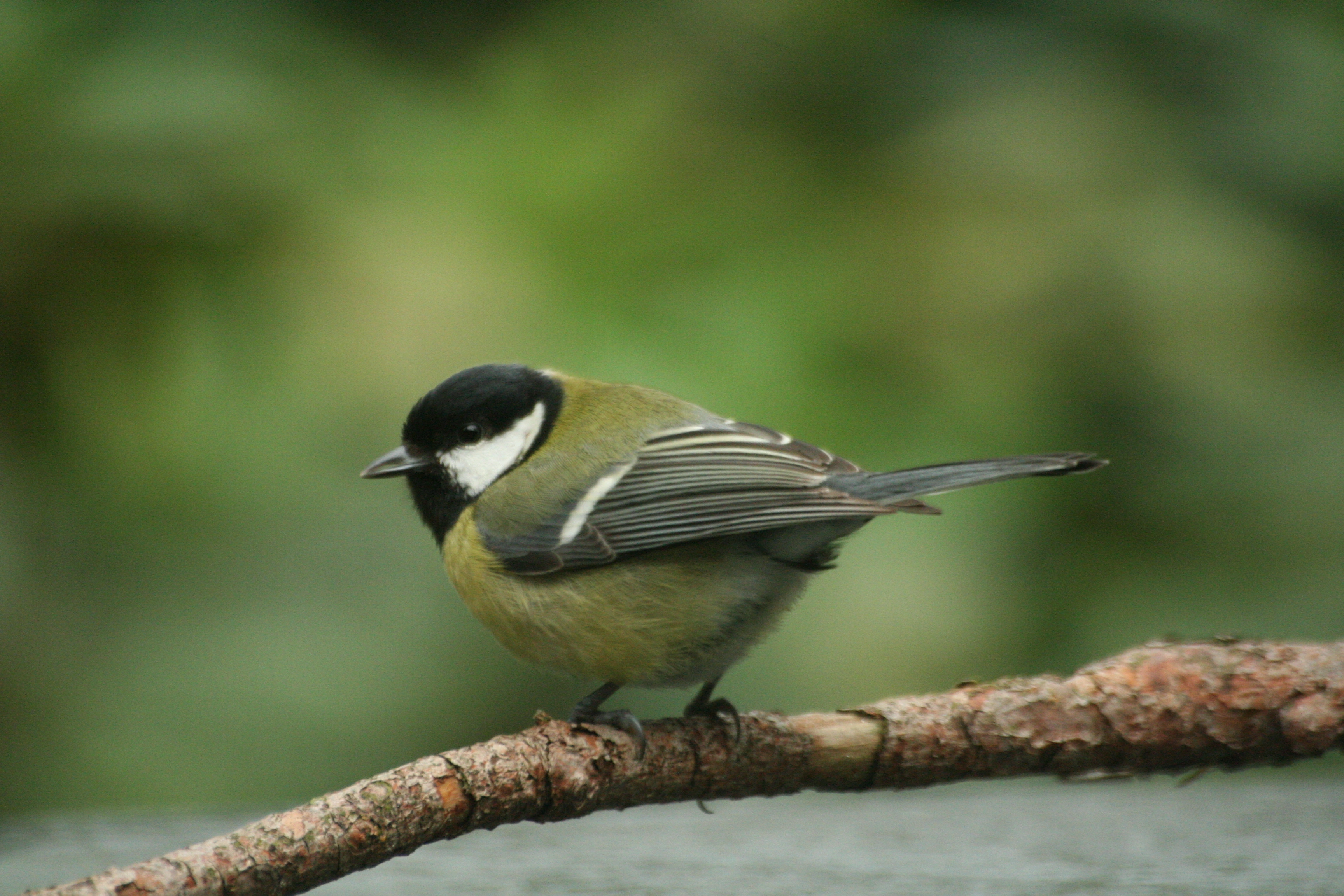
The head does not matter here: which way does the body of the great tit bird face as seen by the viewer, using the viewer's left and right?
facing to the left of the viewer
